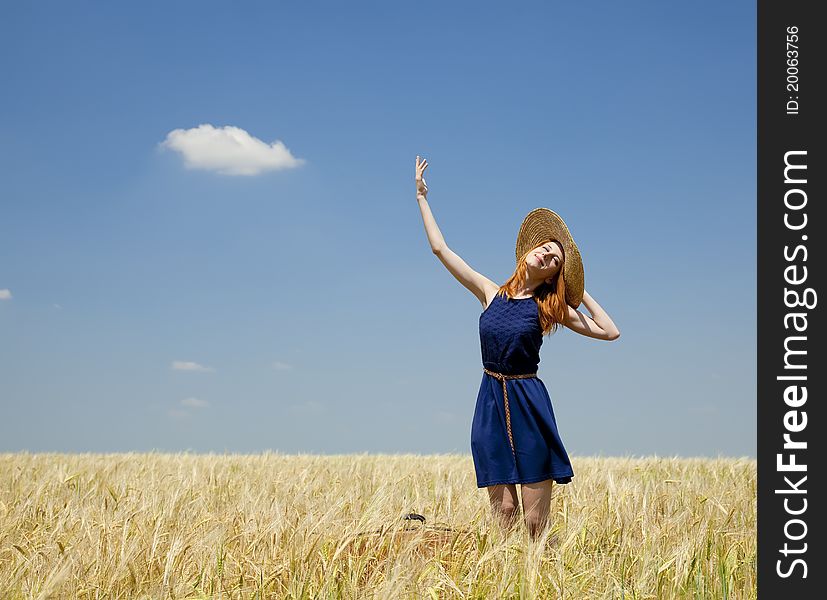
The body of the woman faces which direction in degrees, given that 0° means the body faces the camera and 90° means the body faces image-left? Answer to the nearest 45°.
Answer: approximately 0°
